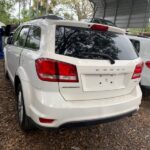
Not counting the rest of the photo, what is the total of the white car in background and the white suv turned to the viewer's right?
0

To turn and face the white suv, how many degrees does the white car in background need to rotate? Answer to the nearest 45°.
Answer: approximately 135° to its left

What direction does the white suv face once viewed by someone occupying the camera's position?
facing away from the viewer and to the left of the viewer

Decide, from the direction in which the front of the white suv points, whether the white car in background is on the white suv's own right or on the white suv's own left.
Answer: on the white suv's own right

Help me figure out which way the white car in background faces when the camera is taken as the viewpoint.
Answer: facing away from the viewer and to the left of the viewer
